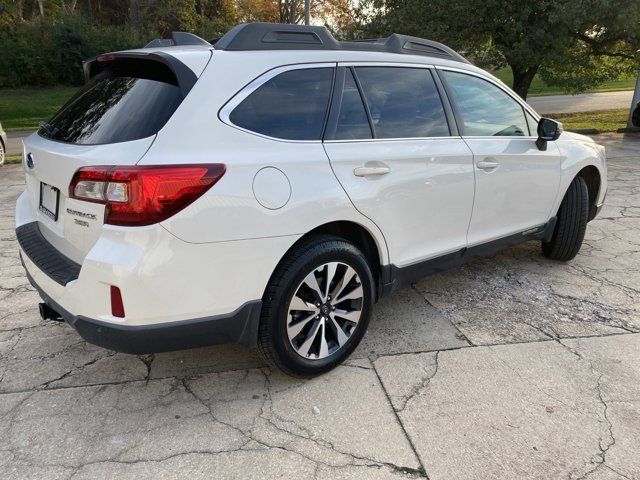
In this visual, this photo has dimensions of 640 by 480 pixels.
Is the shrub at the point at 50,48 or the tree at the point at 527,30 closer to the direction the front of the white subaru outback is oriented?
the tree

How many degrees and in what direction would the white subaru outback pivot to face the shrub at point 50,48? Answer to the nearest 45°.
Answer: approximately 90° to its left

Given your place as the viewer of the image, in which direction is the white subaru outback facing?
facing away from the viewer and to the right of the viewer
